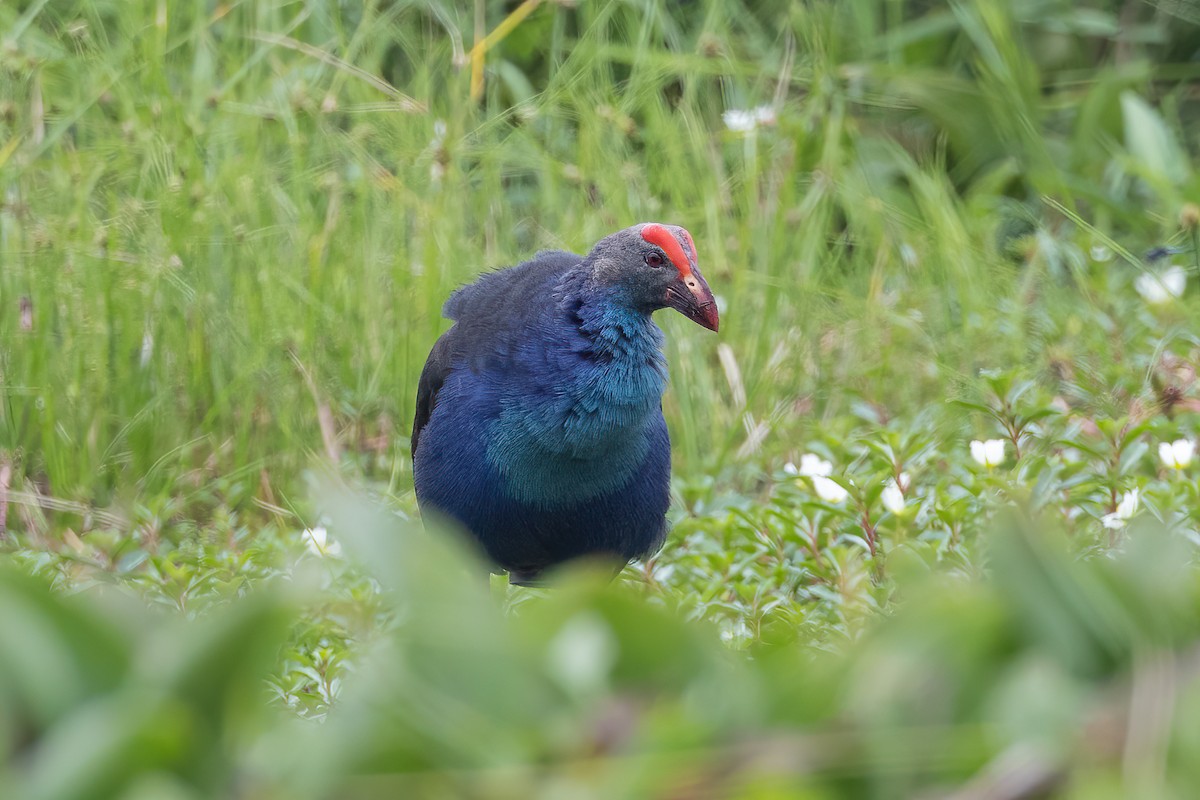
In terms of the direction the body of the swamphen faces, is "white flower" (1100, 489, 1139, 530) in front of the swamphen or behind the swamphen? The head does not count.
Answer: in front

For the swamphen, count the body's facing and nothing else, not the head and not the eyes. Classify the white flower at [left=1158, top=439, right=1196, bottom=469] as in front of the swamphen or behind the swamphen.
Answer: in front

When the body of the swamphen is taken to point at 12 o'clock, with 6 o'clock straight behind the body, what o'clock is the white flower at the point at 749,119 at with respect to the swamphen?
The white flower is roughly at 8 o'clock from the swamphen.

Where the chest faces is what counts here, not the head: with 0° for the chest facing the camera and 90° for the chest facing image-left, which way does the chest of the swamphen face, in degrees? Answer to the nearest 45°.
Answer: approximately 315°

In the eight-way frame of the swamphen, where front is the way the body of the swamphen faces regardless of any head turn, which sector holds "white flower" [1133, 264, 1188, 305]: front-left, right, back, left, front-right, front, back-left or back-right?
left

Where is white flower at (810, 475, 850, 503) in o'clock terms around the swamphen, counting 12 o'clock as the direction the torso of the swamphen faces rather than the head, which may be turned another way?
The white flower is roughly at 9 o'clock from the swamphen.
